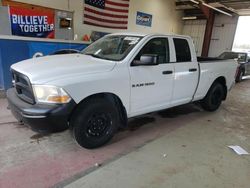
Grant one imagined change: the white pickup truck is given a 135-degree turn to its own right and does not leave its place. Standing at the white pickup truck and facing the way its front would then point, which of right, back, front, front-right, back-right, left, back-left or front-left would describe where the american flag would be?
front

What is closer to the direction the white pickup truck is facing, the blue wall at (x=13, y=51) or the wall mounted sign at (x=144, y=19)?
the blue wall

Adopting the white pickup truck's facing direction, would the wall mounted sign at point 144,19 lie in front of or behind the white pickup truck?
behind

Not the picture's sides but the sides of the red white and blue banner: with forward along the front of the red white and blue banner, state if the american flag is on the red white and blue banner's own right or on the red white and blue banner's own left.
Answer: on the red white and blue banner's own left

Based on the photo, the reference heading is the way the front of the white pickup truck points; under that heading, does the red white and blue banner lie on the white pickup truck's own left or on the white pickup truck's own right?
on the white pickup truck's own right

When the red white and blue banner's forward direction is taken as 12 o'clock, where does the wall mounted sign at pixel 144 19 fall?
The wall mounted sign is roughly at 8 o'clock from the red white and blue banner.

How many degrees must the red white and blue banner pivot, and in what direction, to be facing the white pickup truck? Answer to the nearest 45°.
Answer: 0° — it already faces it

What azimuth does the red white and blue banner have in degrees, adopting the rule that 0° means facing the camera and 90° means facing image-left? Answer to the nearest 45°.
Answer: approximately 0°

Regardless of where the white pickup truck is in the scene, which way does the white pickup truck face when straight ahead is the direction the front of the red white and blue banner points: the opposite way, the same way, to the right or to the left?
to the right

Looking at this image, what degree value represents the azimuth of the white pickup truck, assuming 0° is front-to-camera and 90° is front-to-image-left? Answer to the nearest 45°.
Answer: approximately 45°
